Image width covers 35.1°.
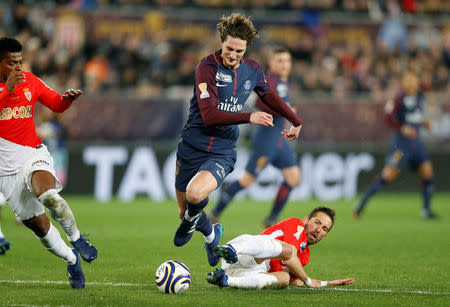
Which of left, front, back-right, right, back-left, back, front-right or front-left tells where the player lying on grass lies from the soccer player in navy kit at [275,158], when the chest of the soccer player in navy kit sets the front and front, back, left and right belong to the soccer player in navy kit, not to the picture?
front-right

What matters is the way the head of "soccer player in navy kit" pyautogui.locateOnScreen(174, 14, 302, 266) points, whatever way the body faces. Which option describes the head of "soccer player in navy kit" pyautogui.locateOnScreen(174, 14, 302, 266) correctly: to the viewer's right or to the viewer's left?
to the viewer's left

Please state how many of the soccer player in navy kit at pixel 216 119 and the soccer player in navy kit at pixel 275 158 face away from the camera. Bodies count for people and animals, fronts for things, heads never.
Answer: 0

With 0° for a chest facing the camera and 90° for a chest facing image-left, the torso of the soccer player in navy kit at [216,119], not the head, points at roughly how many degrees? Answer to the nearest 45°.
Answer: approximately 315°

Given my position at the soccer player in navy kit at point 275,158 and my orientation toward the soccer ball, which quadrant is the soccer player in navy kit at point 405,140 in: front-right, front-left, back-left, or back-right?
back-left

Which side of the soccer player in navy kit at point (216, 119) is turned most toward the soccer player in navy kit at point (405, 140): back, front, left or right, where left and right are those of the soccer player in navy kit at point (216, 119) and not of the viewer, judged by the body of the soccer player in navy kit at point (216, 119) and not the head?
back

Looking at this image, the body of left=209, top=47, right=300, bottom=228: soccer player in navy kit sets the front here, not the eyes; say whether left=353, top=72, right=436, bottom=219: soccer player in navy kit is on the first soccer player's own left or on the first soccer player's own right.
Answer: on the first soccer player's own left
